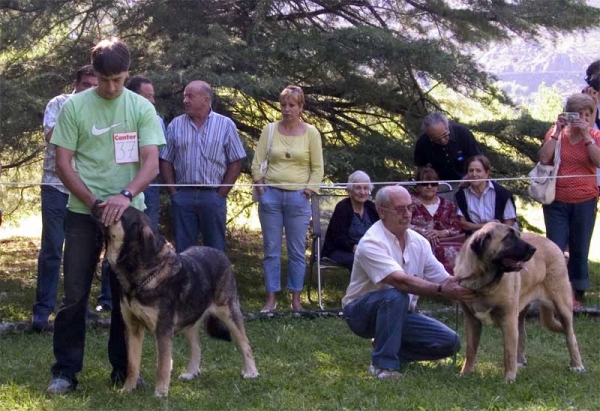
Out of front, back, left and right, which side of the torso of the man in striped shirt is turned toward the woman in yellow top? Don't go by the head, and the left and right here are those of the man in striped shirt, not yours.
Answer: left

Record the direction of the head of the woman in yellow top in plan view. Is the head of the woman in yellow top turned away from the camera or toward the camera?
toward the camera

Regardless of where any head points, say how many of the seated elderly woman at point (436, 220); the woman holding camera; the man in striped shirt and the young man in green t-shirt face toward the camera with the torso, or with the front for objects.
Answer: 4

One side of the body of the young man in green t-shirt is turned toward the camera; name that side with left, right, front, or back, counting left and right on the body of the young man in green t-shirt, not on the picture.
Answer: front

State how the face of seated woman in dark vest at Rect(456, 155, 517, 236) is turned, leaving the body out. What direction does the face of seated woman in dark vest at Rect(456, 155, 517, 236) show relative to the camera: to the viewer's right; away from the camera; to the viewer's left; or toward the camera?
toward the camera

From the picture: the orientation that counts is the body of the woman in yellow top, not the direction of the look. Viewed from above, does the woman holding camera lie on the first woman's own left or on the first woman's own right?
on the first woman's own left

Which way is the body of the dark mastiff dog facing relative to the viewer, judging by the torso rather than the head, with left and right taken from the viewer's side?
facing the viewer and to the left of the viewer

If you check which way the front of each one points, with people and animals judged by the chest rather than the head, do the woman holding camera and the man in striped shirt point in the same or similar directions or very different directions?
same or similar directions

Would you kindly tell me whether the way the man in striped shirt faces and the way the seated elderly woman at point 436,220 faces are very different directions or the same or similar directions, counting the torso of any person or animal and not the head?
same or similar directions

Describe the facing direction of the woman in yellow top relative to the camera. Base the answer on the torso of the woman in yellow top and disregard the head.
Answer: toward the camera

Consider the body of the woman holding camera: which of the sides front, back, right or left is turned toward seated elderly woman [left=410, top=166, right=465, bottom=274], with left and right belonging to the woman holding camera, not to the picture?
right

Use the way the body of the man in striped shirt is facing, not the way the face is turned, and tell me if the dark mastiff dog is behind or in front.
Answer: in front

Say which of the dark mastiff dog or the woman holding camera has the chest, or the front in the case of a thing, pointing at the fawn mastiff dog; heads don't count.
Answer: the woman holding camera

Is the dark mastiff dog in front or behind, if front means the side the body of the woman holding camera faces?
in front

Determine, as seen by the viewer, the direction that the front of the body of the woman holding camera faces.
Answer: toward the camera

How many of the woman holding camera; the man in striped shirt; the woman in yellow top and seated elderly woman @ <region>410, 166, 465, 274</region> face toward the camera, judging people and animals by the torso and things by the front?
4

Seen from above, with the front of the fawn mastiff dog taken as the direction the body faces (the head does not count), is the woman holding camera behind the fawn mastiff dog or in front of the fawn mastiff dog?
behind
